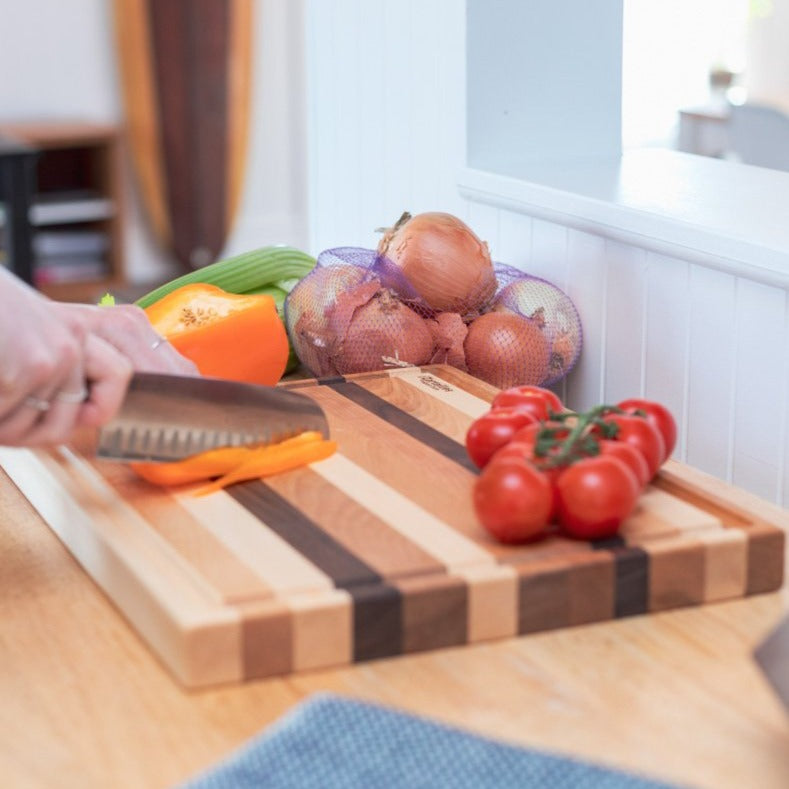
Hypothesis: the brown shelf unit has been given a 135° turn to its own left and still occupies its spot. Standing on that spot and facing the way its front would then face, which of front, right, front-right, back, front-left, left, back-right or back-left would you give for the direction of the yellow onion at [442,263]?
back-right

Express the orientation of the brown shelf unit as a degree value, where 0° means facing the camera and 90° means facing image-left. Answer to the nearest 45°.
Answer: approximately 0°

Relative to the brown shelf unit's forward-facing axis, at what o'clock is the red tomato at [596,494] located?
The red tomato is roughly at 12 o'clock from the brown shelf unit.

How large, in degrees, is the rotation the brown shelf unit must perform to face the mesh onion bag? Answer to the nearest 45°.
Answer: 0° — it already faces it

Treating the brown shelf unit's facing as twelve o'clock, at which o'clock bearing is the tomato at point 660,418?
The tomato is roughly at 12 o'clock from the brown shelf unit.

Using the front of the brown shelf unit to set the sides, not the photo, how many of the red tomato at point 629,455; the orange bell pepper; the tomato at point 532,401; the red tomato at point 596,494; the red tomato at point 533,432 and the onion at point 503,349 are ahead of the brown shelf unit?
6

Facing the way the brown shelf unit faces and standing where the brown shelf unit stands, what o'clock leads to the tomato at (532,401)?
The tomato is roughly at 12 o'clock from the brown shelf unit.

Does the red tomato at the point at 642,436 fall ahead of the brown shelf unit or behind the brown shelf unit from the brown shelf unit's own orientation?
ahead

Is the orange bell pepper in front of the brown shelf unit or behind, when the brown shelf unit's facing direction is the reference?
in front

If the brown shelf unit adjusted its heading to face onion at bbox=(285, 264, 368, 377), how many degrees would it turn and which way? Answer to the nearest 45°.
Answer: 0° — it already faces it

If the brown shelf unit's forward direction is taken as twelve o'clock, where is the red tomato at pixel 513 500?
The red tomato is roughly at 12 o'clock from the brown shelf unit.

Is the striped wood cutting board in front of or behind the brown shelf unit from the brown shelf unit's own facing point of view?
in front

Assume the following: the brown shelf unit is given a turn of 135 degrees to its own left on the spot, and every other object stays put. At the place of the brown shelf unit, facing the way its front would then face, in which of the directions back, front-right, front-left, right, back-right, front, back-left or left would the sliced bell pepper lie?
back-right

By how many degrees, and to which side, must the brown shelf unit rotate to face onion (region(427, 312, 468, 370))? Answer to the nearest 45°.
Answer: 0° — it already faces it
